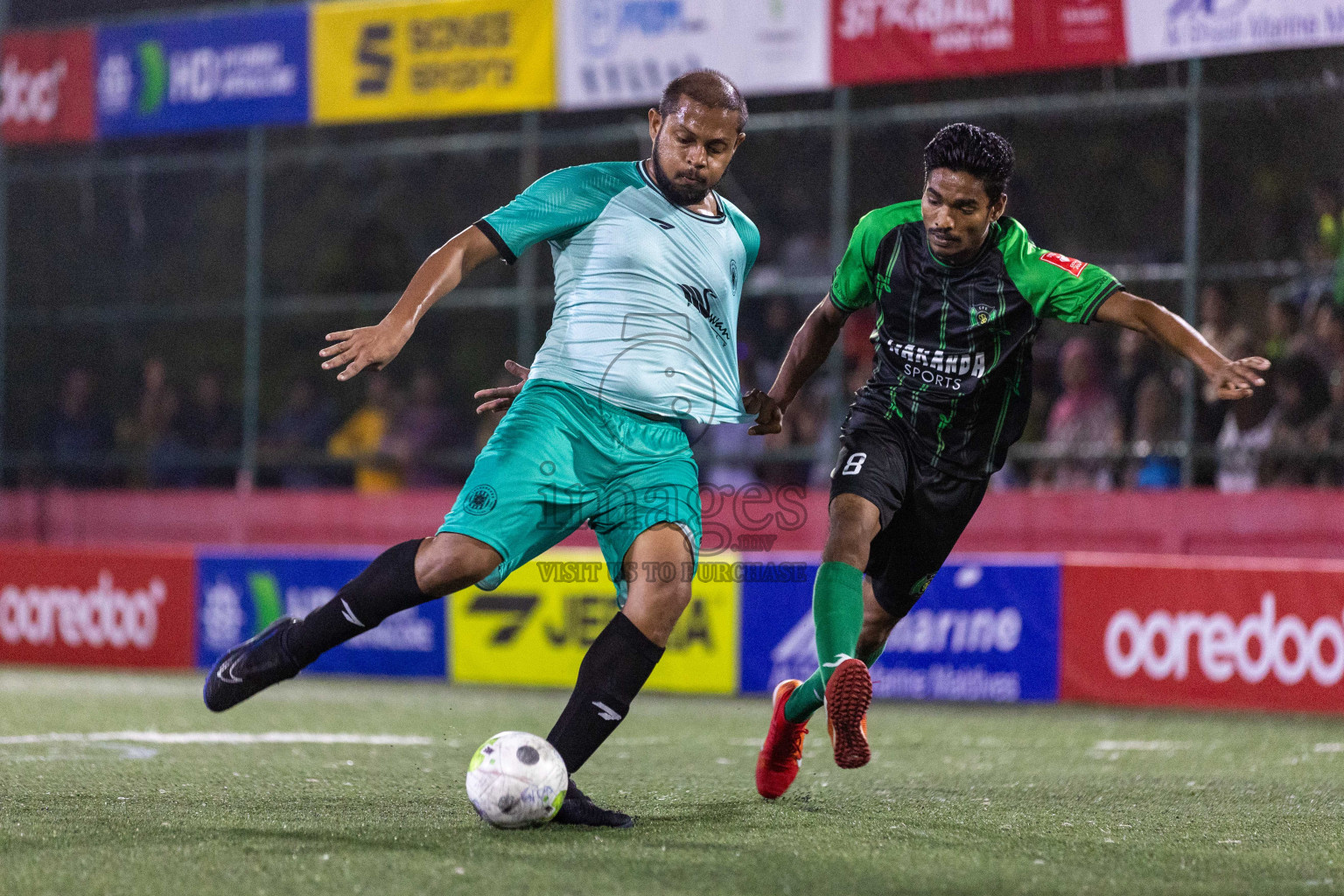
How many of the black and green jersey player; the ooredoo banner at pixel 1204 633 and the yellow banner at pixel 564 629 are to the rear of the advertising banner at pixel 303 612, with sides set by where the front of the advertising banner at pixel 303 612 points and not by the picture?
0

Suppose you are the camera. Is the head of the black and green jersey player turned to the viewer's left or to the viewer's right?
to the viewer's left

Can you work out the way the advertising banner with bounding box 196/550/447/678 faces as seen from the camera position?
facing the viewer

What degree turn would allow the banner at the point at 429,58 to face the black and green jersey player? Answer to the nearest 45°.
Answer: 0° — it already faces them

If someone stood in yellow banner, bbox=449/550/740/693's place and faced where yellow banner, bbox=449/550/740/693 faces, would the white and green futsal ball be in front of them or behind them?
in front

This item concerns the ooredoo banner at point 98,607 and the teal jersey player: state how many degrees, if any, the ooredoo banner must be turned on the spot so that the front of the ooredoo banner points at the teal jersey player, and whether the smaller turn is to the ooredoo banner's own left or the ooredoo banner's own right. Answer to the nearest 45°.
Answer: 0° — it already faces them

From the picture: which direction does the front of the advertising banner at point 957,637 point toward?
toward the camera

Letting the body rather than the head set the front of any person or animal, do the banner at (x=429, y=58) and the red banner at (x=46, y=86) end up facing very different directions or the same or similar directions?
same or similar directions

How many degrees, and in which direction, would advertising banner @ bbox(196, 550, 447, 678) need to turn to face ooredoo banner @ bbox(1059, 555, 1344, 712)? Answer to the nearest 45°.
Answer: approximately 45° to its left

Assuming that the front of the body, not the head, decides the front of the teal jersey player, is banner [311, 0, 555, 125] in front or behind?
behind

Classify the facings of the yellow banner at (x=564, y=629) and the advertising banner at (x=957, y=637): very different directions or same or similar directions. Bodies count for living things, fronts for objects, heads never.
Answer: same or similar directions

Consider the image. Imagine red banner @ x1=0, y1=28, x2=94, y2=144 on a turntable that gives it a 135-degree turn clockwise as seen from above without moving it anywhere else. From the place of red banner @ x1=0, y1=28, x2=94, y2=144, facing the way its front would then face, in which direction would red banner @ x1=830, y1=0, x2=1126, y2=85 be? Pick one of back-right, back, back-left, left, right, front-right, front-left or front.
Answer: back

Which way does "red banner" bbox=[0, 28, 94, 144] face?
toward the camera

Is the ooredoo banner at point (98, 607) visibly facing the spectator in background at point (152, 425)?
no

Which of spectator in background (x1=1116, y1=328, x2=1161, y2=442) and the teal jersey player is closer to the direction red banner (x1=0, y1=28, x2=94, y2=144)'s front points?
the teal jersey player
